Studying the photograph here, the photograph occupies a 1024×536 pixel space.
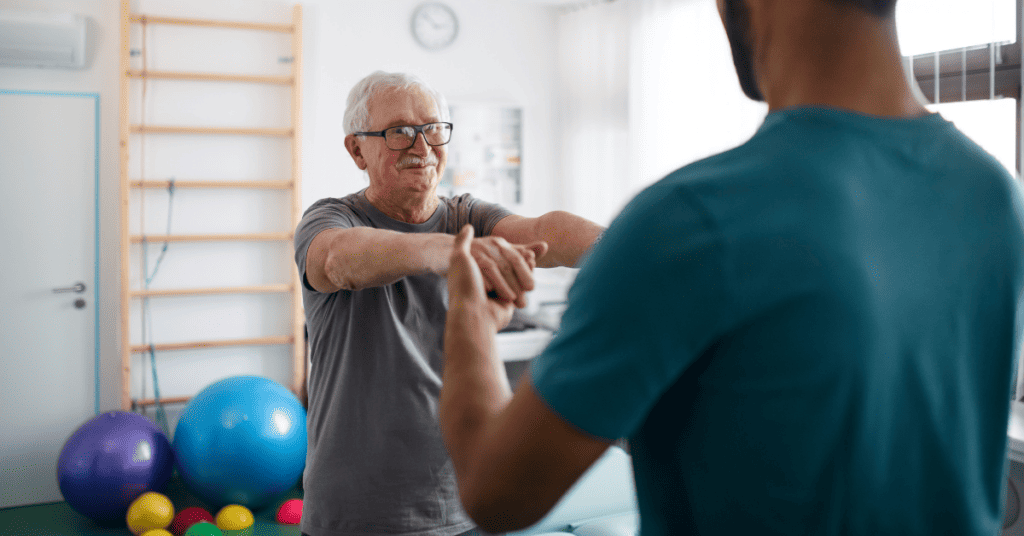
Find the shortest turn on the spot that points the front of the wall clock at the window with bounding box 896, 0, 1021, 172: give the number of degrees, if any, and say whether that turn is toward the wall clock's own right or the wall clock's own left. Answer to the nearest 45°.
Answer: approximately 45° to the wall clock's own left

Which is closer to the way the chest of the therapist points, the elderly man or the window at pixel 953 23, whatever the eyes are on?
the elderly man

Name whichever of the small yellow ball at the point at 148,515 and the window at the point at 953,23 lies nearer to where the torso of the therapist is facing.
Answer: the small yellow ball

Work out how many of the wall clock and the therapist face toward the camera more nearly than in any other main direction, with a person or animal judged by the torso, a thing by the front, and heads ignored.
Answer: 1

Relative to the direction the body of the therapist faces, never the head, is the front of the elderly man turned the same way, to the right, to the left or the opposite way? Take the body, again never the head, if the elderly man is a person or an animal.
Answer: the opposite way

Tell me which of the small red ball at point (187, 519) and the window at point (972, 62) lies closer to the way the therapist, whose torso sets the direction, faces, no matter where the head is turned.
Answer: the small red ball

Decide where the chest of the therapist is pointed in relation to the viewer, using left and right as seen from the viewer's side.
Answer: facing away from the viewer and to the left of the viewer

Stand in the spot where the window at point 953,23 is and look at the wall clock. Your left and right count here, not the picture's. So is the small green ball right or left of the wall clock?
left

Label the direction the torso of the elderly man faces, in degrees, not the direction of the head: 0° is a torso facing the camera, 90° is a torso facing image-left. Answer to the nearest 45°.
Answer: approximately 315°

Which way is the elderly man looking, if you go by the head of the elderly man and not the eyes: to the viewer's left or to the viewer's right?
to the viewer's right

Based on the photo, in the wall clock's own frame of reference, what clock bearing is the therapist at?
The therapist is roughly at 12 o'clock from the wall clock.
